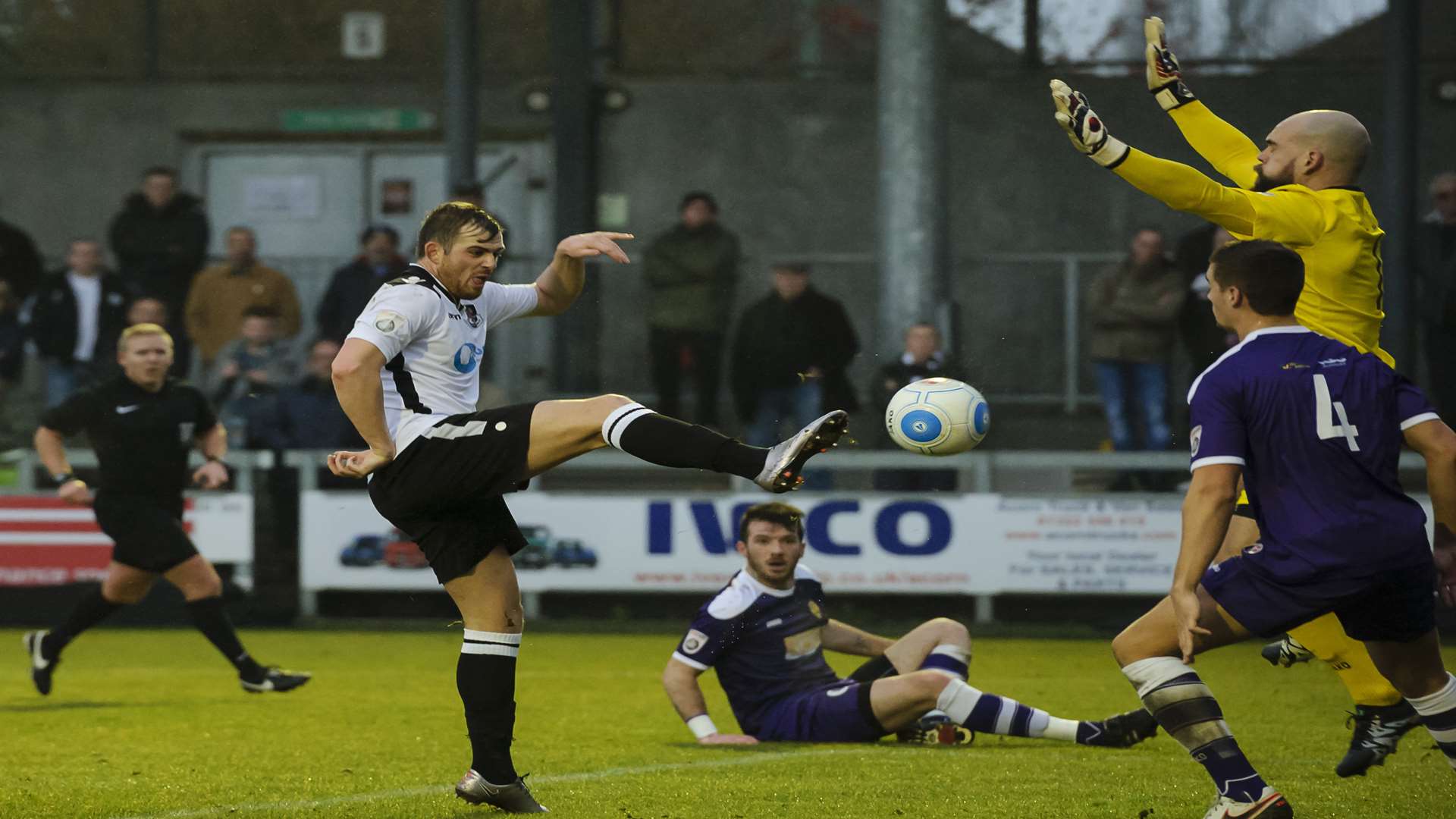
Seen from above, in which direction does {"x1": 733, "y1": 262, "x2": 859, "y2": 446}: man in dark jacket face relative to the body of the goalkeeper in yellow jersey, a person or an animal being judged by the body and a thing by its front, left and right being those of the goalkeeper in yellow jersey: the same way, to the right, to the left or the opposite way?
to the left

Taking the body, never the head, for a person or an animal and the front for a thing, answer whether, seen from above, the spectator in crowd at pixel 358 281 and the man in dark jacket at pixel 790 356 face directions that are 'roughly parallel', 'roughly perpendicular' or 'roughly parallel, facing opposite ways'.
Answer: roughly parallel

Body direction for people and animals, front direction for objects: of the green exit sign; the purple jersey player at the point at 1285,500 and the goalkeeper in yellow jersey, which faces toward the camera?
the green exit sign

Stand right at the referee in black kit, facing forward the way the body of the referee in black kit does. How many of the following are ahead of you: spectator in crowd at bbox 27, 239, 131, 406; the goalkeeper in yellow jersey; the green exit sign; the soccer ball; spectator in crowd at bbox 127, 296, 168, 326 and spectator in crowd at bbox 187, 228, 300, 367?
2

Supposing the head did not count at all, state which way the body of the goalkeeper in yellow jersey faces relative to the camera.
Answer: to the viewer's left

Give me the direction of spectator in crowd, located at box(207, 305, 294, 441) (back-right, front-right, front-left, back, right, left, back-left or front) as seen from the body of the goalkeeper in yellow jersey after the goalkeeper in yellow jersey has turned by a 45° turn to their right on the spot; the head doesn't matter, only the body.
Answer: front

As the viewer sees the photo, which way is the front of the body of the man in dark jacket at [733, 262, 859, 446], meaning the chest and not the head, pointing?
toward the camera

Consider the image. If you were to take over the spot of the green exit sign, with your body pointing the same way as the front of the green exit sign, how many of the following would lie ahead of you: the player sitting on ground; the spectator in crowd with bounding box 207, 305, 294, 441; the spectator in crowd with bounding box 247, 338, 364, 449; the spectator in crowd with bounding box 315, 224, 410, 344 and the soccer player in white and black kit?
5

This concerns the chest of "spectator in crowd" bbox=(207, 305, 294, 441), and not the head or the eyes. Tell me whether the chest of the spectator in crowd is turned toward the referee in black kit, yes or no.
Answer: yes

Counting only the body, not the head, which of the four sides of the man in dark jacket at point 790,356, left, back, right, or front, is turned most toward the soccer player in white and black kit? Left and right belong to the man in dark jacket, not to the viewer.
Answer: front

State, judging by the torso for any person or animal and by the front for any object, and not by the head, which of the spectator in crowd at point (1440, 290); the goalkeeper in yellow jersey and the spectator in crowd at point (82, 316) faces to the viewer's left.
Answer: the goalkeeper in yellow jersey

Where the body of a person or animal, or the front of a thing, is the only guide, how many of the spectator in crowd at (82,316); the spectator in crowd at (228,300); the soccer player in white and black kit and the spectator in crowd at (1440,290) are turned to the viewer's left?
0

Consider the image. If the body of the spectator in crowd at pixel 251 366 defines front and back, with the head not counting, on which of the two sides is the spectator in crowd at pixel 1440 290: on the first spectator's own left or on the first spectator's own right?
on the first spectator's own left

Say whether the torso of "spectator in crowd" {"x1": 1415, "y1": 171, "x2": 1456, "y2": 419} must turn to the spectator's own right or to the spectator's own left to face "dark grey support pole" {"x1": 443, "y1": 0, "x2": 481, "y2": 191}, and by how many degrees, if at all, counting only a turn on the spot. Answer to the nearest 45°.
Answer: approximately 90° to the spectator's own right
